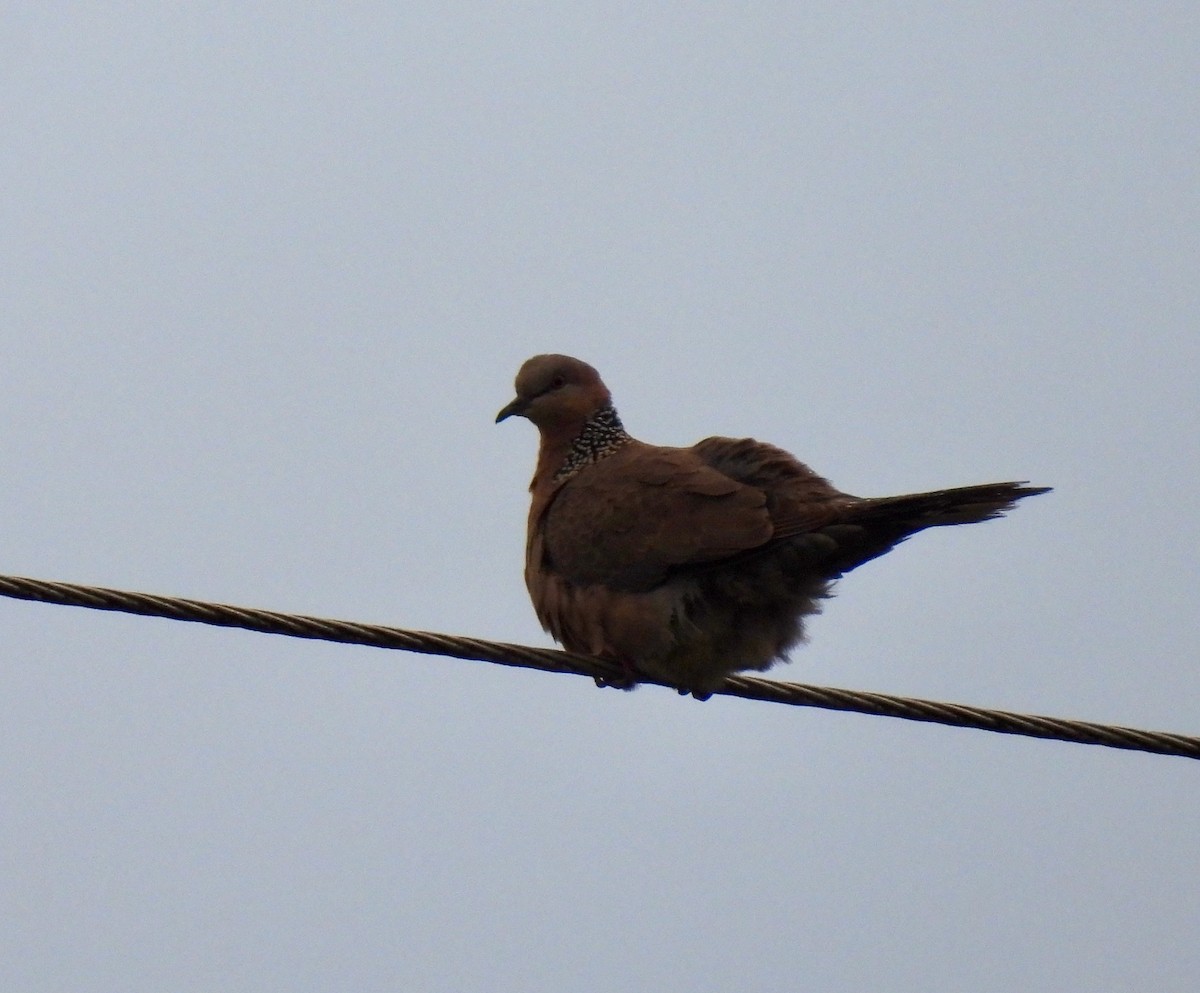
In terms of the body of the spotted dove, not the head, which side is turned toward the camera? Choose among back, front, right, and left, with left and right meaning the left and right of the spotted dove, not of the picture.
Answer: left
